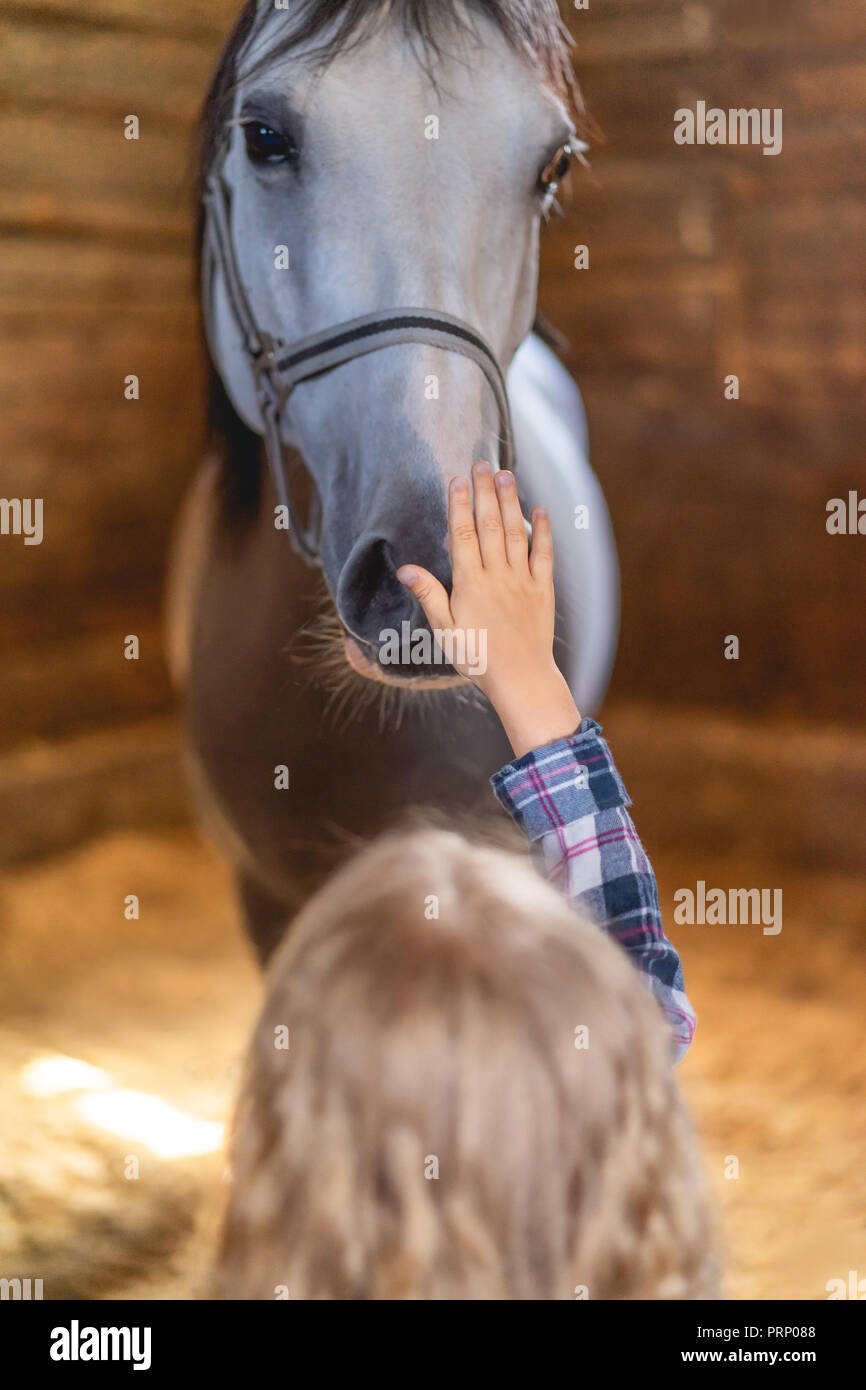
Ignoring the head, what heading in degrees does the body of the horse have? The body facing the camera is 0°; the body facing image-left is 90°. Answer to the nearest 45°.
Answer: approximately 0°
